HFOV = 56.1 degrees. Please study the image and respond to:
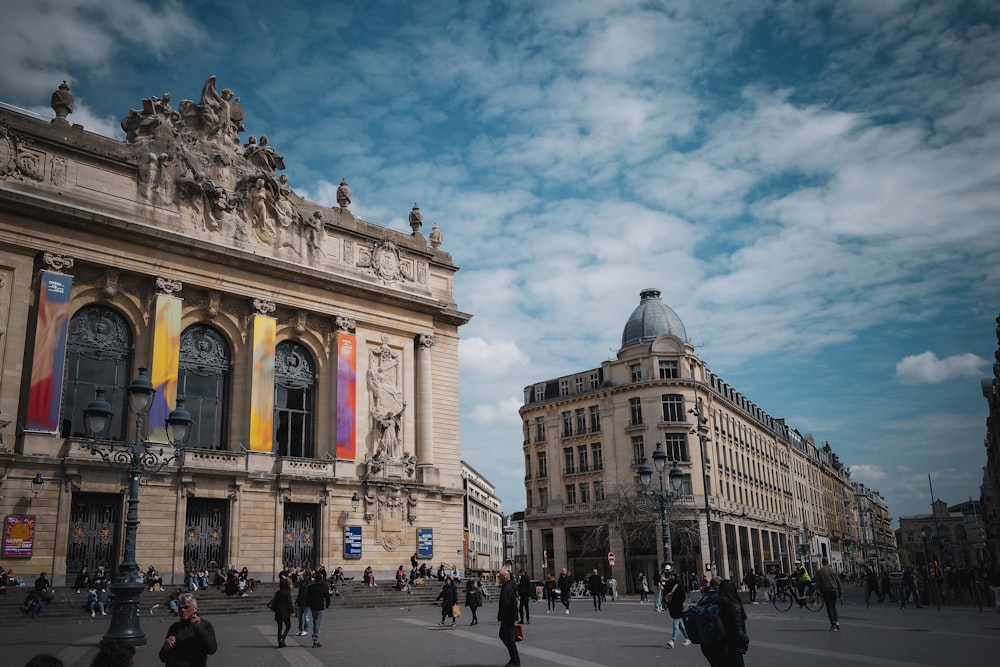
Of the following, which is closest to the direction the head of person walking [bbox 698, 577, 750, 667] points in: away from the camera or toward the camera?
away from the camera

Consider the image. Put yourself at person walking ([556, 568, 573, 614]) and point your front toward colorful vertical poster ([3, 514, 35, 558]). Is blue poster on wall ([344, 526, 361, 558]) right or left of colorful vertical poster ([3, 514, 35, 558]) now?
right

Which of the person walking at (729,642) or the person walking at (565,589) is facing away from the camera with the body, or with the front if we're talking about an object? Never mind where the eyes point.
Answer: the person walking at (729,642)

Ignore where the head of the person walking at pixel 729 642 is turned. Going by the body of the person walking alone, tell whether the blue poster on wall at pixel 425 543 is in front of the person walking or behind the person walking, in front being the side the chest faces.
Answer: in front

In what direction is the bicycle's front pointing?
to the viewer's left

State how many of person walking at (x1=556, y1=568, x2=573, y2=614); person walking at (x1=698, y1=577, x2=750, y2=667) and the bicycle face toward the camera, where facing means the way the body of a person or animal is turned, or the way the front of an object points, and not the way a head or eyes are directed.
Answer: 1

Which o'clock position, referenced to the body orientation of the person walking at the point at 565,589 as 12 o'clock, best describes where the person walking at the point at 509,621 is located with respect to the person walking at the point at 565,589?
the person walking at the point at 509,621 is roughly at 12 o'clock from the person walking at the point at 565,589.

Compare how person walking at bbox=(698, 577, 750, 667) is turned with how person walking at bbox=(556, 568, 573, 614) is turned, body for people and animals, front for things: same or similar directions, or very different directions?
very different directions

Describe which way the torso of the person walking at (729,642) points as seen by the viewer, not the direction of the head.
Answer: away from the camera

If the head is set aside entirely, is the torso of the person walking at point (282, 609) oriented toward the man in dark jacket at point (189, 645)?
no

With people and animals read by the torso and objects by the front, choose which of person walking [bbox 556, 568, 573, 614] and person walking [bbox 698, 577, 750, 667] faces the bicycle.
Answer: person walking [bbox 698, 577, 750, 667]

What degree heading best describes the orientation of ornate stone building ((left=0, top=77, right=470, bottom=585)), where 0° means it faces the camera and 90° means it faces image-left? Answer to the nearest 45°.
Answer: approximately 315°

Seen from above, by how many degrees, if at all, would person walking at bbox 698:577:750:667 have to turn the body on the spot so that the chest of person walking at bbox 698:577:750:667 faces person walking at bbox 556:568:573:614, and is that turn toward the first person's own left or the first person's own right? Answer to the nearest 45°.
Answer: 0° — they already face them

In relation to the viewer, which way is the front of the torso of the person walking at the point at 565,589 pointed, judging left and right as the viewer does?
facing the viewer

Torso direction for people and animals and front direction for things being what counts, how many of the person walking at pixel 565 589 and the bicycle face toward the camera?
1
